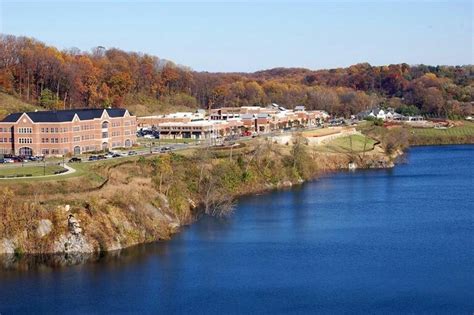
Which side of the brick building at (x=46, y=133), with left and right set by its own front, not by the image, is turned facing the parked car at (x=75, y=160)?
front

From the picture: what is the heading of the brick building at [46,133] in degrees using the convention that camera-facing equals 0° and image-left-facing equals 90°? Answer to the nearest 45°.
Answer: approximately 315°
